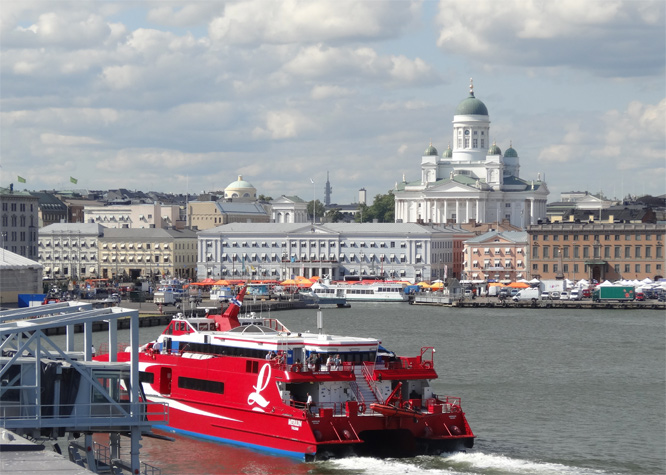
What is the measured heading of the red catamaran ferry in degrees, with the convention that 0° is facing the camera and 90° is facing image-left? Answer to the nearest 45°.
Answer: approximately 135°
